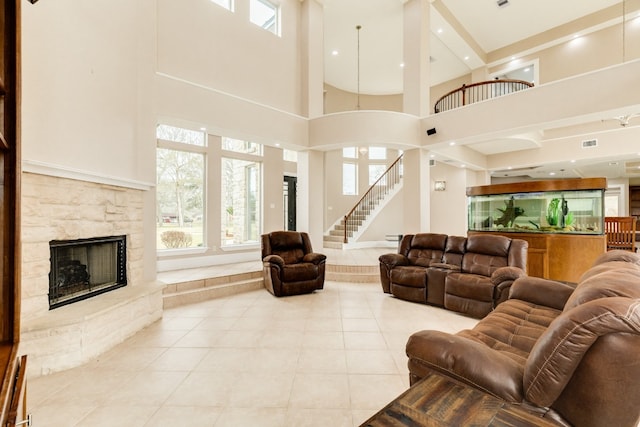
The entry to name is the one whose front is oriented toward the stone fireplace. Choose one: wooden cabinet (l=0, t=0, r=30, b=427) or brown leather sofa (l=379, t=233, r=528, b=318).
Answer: the brown leather sofa

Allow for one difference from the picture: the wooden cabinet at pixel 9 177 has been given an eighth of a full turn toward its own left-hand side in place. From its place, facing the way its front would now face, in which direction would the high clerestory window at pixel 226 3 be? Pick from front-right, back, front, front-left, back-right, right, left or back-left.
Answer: front-left

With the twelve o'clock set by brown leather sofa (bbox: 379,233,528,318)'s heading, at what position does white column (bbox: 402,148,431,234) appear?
The white column is roughly at 4 o'clock from the brown leather sofa.

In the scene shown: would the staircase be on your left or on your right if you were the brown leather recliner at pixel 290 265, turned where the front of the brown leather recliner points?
on your left

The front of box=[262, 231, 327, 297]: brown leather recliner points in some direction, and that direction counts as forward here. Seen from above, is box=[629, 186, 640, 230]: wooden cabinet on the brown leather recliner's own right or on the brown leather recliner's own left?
on the brown leather recliner's own left

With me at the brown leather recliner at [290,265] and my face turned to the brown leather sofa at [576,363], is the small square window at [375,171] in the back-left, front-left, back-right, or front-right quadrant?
back-left

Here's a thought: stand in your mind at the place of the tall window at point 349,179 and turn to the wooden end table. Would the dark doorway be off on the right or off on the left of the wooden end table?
right
